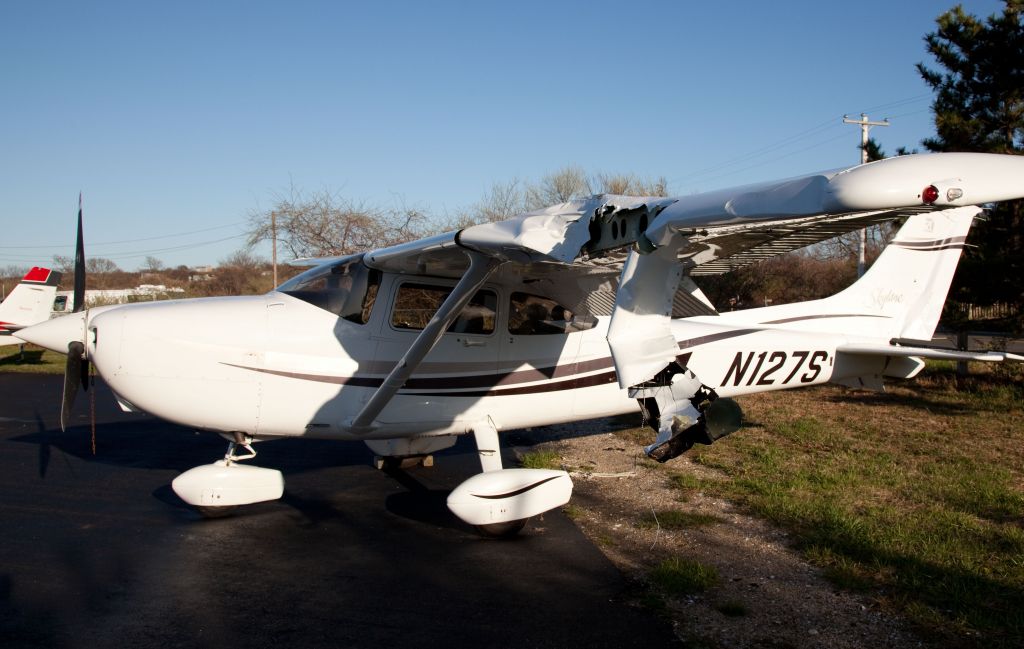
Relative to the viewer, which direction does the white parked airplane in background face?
to the viewer's left

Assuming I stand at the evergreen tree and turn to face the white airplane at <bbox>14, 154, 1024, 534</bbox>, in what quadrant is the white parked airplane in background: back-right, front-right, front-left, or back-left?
front-right

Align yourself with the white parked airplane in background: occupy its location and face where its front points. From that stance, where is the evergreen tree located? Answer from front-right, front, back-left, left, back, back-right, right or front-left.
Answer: back-left

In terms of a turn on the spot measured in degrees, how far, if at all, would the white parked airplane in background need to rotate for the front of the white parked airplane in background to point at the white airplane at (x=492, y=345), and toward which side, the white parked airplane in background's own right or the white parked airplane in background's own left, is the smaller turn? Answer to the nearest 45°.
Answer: approximately 90° to the white parked airplane in background's own left
